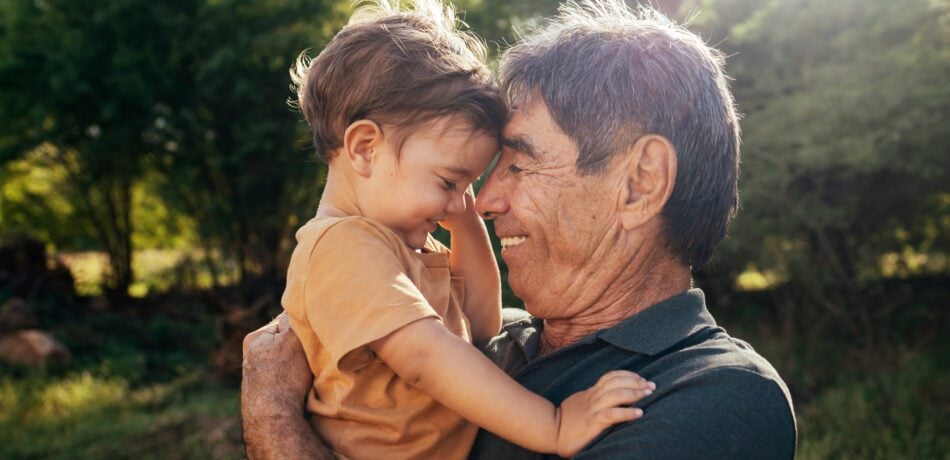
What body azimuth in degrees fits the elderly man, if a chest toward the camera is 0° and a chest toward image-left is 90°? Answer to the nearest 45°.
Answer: approximately 90°
